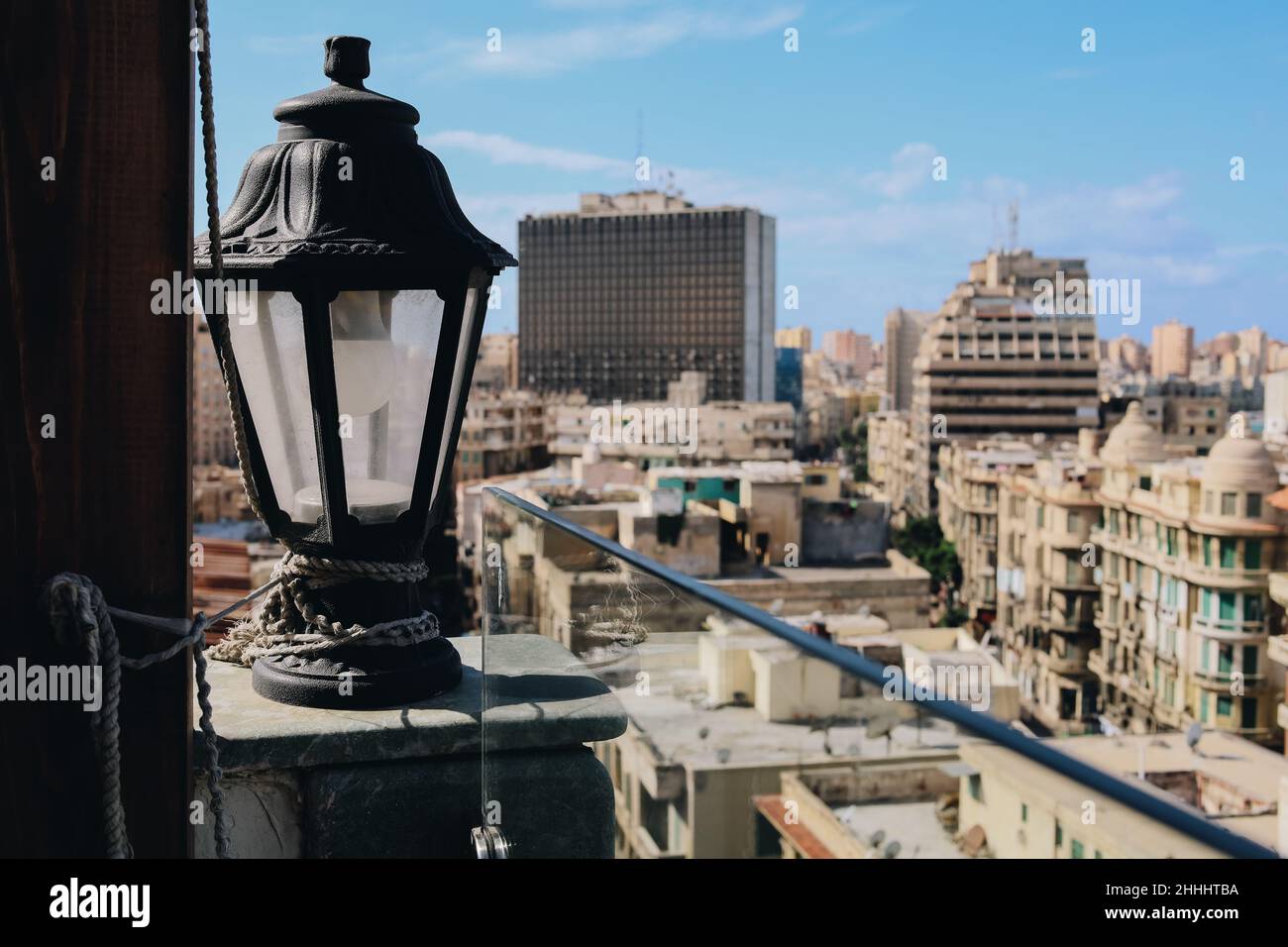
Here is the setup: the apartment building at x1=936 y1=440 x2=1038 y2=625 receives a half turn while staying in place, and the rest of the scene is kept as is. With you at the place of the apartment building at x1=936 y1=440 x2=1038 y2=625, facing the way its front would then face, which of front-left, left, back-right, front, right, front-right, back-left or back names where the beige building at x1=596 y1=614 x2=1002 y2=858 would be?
back-right

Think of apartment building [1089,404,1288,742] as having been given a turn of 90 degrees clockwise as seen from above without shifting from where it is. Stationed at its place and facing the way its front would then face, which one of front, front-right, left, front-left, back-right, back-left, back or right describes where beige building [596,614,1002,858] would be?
back-left

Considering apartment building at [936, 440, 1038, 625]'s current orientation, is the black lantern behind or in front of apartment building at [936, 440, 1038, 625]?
in front

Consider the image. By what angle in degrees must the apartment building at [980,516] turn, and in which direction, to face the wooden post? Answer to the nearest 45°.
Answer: approximately 45° to its left

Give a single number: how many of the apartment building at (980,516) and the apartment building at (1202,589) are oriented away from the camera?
0

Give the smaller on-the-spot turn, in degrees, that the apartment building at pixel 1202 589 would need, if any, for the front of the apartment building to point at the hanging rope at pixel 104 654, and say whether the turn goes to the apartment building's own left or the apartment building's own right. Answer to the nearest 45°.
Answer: approximately 45° to the apartment building's own left

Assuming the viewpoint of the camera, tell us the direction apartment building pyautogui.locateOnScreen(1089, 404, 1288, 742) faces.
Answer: facing the viewer and to the left of the viewer

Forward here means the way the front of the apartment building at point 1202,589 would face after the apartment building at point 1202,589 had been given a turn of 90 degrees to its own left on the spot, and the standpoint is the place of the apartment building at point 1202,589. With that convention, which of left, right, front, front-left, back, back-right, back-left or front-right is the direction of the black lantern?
front-right

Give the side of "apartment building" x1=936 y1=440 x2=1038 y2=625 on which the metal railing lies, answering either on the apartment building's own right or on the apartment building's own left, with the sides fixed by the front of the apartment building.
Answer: on the apartment building's own left

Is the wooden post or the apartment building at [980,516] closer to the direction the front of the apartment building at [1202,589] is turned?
the wooden post

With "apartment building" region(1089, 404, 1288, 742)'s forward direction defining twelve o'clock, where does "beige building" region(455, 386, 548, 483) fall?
The beige building is roughly at 3 o'clock from the apartment building.

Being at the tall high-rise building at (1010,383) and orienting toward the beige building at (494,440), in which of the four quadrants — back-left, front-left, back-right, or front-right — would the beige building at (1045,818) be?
front-left

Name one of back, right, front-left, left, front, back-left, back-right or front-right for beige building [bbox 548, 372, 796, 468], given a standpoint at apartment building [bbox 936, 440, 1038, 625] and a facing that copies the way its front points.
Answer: right
